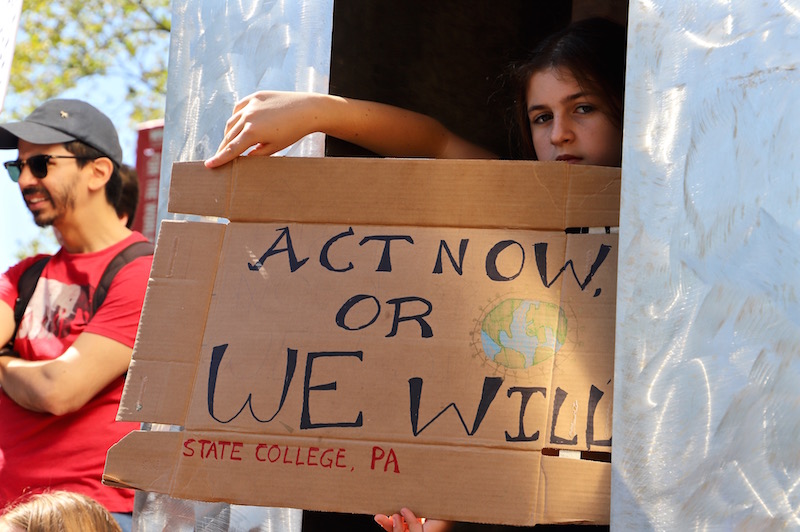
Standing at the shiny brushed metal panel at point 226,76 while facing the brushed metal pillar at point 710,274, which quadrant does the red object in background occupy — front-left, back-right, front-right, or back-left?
back-left

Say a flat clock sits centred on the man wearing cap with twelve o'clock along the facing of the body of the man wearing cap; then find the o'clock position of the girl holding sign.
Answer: The girl holding sign is roughly at 9 o'clock from the man wearing cap.

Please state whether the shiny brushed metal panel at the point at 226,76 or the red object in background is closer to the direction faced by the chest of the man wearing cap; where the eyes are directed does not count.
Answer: the shiny brushed metal panel

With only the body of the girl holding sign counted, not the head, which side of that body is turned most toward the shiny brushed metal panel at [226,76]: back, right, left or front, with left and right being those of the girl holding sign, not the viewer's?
right

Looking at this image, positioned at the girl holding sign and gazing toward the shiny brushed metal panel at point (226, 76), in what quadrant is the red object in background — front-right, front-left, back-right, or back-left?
front-right

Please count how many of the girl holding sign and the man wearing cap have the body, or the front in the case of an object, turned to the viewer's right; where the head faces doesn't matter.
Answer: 0

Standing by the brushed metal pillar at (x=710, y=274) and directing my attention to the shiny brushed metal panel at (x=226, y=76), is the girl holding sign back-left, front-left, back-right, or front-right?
front-right

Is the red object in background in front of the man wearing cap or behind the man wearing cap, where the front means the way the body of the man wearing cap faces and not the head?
behind

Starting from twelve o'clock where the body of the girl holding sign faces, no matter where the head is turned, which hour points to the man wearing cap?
The man wearing cap is roughly at 4 o'clock from the girl holding sign.

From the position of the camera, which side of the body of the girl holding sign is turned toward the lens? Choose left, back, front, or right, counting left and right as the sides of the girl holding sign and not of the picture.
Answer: front

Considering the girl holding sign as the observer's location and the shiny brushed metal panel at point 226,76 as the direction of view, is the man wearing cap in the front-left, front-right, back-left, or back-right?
front-right
